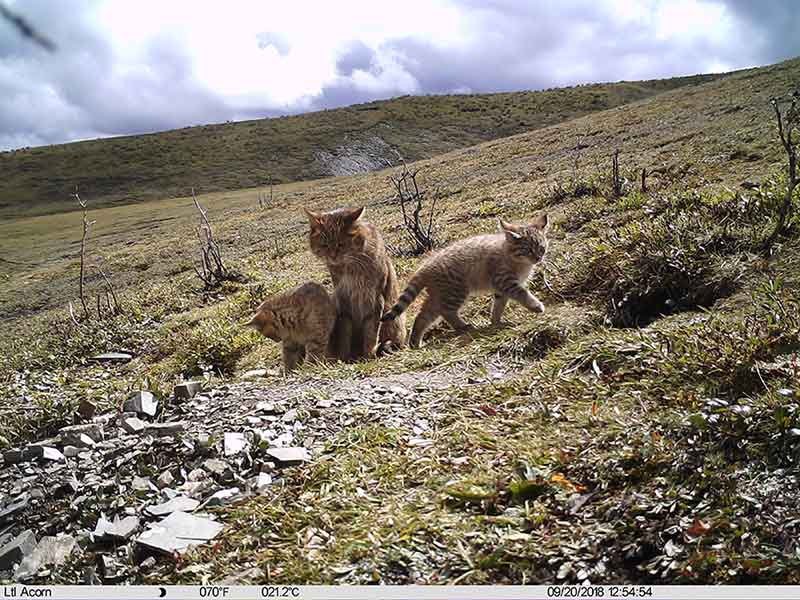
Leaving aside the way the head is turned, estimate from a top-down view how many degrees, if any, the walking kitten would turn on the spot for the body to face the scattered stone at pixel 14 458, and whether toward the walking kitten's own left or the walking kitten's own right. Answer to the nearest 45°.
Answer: approximately 135° to the walking kitten's own right

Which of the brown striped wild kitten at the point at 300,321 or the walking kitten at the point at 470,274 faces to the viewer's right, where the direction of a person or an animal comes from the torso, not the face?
the walking kitten

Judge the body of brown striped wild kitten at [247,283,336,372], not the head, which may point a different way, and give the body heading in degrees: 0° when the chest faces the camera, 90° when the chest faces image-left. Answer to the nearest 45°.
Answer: approximately 90°

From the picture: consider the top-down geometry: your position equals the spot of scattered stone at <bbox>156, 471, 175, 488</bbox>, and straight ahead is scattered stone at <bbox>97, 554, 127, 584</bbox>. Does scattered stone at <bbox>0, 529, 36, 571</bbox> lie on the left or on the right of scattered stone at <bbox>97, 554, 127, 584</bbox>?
right

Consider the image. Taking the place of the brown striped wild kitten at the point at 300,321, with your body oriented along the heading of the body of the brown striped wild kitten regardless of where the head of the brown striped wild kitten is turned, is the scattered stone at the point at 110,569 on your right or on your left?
on your left

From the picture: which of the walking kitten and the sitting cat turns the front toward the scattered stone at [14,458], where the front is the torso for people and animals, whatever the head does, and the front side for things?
the sitting cat

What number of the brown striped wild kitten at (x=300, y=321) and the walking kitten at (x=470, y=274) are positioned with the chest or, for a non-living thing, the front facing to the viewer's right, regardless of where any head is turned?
1

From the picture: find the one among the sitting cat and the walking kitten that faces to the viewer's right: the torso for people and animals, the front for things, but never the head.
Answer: the walking kitten

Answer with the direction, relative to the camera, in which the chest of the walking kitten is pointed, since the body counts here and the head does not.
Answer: to the viewer's right

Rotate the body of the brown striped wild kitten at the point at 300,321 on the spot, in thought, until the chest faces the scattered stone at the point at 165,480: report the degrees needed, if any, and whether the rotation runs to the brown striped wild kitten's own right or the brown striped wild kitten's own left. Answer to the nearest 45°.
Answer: approximately 90° to the brown striped wild kitten's own left

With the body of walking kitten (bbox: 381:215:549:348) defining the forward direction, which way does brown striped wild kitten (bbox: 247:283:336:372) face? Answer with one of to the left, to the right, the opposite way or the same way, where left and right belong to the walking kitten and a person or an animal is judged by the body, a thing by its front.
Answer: the opposite way

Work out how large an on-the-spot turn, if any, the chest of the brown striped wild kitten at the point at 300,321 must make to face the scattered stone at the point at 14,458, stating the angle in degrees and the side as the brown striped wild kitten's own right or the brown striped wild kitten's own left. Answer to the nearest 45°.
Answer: approximately 45° to the brown striped wild kitten's own left
